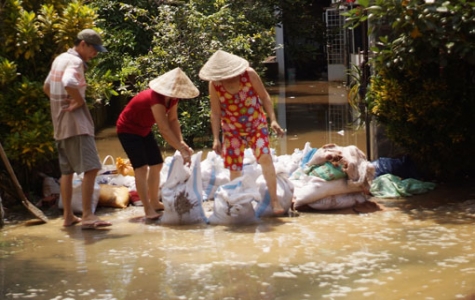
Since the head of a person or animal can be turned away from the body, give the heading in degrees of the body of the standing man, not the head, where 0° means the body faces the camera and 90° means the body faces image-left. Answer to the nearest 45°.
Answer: approximately 270°

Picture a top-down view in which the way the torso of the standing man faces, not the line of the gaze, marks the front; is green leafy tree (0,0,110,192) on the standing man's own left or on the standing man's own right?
on the standing man's own left

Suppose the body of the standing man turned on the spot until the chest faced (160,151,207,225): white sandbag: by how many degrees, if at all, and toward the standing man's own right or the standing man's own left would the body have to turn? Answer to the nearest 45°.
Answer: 0° — they already face it

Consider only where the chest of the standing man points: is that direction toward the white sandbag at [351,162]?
yes

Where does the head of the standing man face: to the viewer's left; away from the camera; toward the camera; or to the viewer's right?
to the viewer's right

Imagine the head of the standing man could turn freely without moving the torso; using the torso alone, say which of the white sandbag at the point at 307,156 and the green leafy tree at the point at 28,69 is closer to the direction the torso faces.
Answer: the white sandbag

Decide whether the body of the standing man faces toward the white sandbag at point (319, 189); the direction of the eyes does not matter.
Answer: yes

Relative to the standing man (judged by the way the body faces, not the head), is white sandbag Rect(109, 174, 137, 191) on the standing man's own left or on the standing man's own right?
on the standing man's own left
